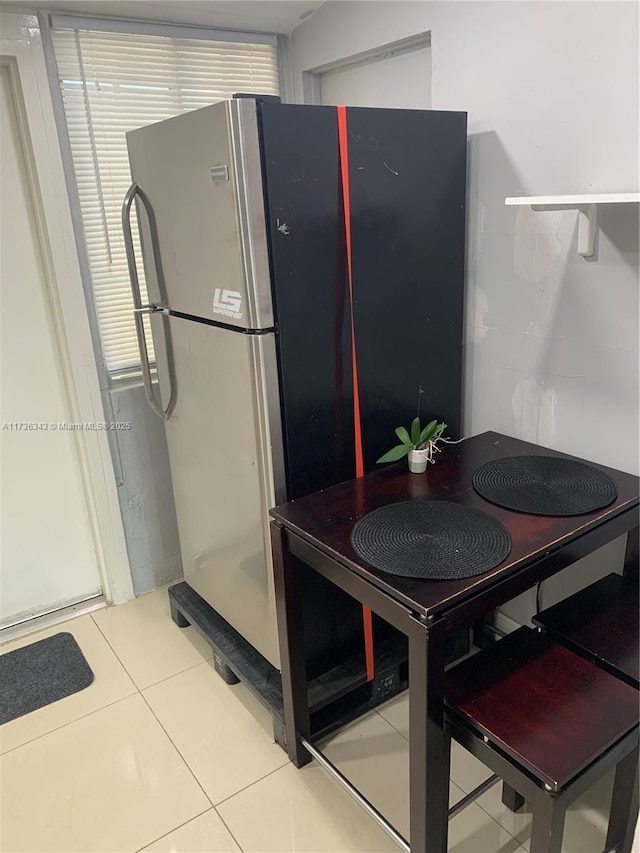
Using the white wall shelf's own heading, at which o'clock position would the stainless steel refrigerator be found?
The stainless steel refrigerator is roughly at 1 o'clock from the white wall shelf.

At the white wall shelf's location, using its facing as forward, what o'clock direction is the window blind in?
The window blind is roughly at 2 o'clock from the white wall shelf.

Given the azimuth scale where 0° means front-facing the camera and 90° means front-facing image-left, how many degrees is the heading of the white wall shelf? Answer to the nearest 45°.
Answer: approximately 45°

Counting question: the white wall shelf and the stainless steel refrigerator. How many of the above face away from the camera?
0
